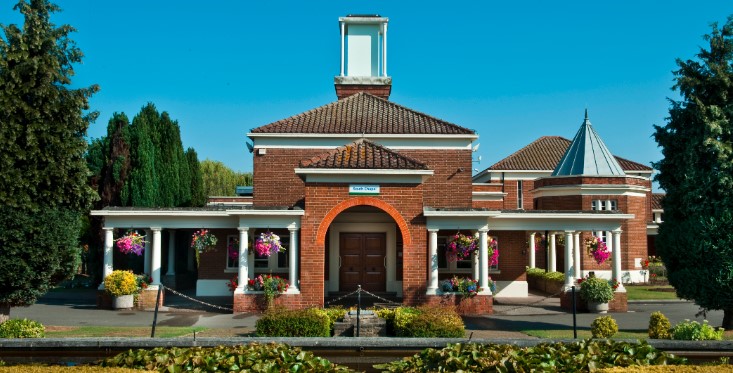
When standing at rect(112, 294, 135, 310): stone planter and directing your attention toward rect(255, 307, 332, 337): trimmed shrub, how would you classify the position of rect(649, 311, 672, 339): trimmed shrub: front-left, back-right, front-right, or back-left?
front-left

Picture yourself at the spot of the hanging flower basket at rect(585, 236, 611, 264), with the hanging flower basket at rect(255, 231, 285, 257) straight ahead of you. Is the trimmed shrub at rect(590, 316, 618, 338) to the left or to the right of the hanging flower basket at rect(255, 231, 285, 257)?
left

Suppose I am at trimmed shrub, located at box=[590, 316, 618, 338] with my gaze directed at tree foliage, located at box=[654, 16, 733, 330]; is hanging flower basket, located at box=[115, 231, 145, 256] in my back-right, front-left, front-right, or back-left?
back-left

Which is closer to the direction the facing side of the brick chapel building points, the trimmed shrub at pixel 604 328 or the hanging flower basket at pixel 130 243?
the trimmed shrub

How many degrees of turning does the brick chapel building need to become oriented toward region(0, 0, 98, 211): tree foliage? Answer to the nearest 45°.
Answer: approximately 45° to its right

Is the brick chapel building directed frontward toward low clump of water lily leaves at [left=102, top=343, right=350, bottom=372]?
yes

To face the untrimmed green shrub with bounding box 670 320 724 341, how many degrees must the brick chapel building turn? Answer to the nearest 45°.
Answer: approximately 45° to its left

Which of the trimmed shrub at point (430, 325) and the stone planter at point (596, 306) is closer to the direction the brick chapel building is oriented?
the trimmed shrub

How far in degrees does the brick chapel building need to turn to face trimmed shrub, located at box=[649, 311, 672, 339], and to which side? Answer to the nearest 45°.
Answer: approximately 45° to its left

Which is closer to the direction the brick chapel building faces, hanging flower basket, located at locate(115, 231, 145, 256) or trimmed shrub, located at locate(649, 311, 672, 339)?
the trimmed shrub

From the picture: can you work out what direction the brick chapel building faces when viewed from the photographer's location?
facing the viewer

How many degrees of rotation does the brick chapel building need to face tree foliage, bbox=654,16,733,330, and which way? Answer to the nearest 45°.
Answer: approximately 45° to its left

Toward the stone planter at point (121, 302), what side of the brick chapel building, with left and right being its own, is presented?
right

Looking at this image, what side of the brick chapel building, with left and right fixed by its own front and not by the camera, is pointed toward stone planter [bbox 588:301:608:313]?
left
